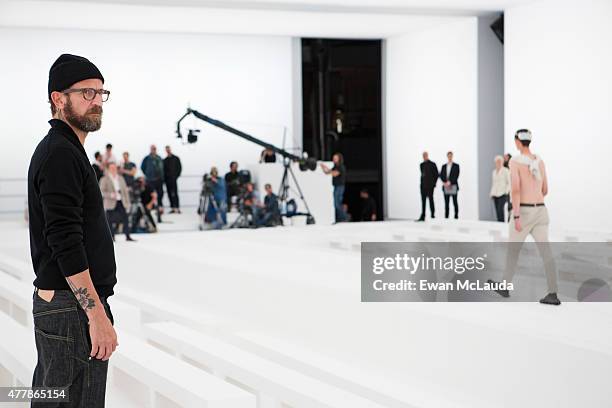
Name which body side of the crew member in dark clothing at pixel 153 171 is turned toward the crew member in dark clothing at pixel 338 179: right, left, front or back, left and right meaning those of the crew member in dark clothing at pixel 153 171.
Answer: left

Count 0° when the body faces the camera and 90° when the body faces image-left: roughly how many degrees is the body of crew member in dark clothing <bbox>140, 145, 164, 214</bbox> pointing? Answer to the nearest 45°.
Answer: approximately 0°

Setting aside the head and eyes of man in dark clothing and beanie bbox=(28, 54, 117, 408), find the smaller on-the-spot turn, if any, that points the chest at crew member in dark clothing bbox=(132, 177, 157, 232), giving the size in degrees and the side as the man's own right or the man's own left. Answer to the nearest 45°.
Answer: approximately 90° to the man's own left

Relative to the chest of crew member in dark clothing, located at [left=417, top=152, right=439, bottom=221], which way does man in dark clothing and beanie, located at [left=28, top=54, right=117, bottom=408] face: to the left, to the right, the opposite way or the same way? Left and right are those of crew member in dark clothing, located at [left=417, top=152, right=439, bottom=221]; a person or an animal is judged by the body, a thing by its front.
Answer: the opposite way

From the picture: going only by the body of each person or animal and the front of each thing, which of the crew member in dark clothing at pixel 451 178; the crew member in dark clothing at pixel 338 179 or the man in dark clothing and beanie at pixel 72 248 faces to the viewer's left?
the crew member in dark clothing at pixel 338 179

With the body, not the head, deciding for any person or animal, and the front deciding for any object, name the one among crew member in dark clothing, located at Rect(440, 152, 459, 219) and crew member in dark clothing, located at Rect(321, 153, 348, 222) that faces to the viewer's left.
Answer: crew member in dark clothing, located at Rect(321, 153, 348, 222)

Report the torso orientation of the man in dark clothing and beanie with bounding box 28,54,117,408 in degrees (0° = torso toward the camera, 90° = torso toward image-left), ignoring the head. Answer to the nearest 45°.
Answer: approximately 270°
